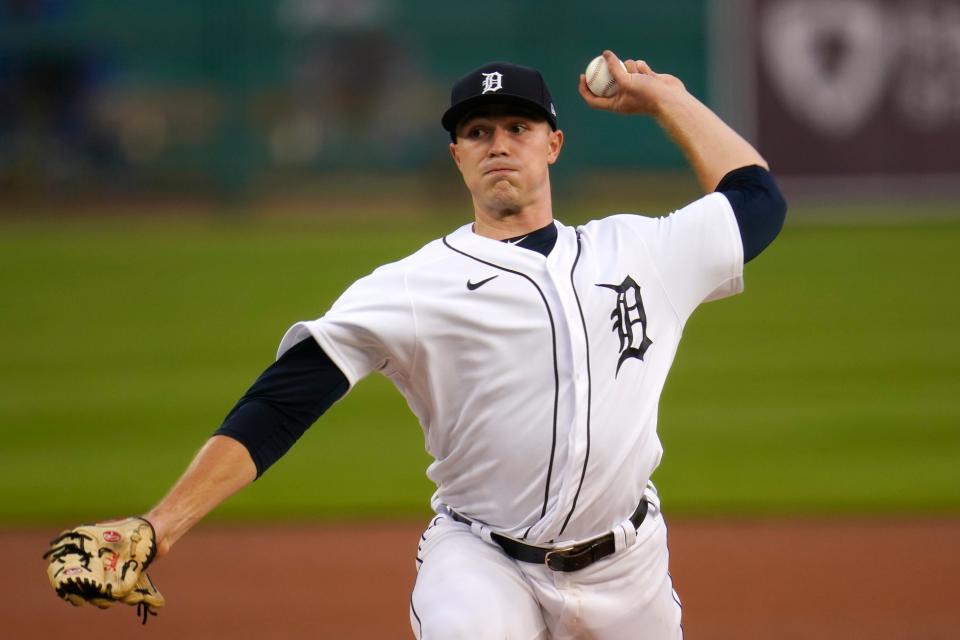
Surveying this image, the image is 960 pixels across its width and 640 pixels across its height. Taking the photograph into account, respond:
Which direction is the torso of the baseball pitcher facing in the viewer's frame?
toward the camera
